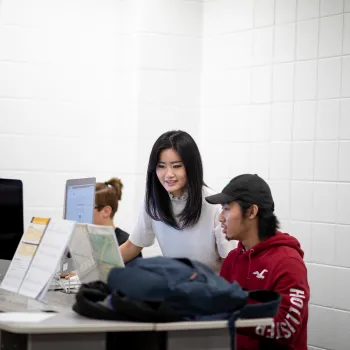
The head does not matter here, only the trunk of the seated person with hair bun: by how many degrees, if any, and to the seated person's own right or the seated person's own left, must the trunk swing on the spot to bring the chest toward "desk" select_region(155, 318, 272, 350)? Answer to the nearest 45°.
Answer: approximately 90° to the seated person's own left

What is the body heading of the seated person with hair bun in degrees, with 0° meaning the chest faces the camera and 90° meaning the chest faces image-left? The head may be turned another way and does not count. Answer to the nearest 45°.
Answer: approximately 90°

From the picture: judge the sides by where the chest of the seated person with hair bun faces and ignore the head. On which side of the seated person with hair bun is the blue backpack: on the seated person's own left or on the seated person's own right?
on the seated person's own left

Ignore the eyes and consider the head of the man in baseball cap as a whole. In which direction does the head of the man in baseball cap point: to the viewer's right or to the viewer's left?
to the viewer's left

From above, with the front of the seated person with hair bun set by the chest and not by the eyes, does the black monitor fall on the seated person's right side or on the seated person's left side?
on the seated person's left side

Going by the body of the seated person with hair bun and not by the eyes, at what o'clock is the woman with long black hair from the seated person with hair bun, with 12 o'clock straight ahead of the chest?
The woman with long black hair is roughly at 8 o'clock from the seated person with hair bun.

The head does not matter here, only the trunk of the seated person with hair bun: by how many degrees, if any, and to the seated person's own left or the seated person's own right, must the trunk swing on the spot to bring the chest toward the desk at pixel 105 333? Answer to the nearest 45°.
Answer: approximately 90° to the seated person's own left

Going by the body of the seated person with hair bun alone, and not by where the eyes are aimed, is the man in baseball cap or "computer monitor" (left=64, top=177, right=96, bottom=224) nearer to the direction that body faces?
the computer monitor
